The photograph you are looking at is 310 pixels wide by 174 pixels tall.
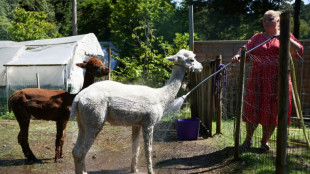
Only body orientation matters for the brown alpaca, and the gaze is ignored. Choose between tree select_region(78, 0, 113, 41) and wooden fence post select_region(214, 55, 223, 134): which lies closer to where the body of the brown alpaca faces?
the wooden fence post

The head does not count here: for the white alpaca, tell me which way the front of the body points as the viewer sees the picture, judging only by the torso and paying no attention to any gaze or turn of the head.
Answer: to the viewer's right

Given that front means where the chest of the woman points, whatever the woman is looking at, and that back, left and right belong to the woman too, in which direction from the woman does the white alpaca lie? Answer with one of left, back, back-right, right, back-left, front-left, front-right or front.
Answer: front-right

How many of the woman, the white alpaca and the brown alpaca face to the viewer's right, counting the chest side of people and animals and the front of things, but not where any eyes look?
2

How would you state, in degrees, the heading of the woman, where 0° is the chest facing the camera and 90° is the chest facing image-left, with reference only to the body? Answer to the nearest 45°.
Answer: approximately 0°

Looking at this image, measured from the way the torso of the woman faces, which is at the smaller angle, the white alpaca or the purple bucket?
the white alpaca

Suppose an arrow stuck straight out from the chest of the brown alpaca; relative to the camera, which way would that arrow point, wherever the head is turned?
to the viewer's right
